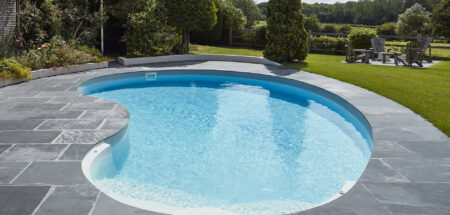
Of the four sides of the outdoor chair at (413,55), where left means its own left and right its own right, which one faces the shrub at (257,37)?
front

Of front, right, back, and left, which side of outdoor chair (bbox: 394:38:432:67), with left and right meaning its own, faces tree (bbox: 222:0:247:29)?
front

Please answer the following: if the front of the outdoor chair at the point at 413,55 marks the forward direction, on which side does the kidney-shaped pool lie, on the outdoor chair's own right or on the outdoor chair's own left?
on the outdoor chair's own left

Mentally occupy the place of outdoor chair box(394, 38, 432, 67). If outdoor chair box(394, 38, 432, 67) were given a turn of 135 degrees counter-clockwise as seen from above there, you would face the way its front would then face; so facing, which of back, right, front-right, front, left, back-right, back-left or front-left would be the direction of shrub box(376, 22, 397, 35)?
back

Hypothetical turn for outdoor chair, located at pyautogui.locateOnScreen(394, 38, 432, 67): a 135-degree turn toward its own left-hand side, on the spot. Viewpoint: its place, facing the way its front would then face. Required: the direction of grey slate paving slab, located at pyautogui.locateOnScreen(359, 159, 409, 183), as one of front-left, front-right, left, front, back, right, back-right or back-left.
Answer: front

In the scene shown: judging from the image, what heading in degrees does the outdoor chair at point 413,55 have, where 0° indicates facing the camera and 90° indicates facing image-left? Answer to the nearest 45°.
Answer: approximately 135°

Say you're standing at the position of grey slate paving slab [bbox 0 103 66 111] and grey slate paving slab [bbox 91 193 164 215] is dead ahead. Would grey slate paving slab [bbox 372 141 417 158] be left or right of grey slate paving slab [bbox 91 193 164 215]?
left

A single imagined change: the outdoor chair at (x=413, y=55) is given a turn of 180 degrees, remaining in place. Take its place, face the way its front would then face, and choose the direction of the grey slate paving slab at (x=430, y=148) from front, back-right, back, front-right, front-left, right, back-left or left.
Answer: front-right

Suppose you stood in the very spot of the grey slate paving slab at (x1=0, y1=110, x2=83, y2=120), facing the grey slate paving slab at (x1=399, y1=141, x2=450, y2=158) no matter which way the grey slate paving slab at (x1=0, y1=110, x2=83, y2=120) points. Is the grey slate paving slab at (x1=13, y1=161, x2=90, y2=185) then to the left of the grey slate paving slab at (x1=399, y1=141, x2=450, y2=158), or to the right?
right
